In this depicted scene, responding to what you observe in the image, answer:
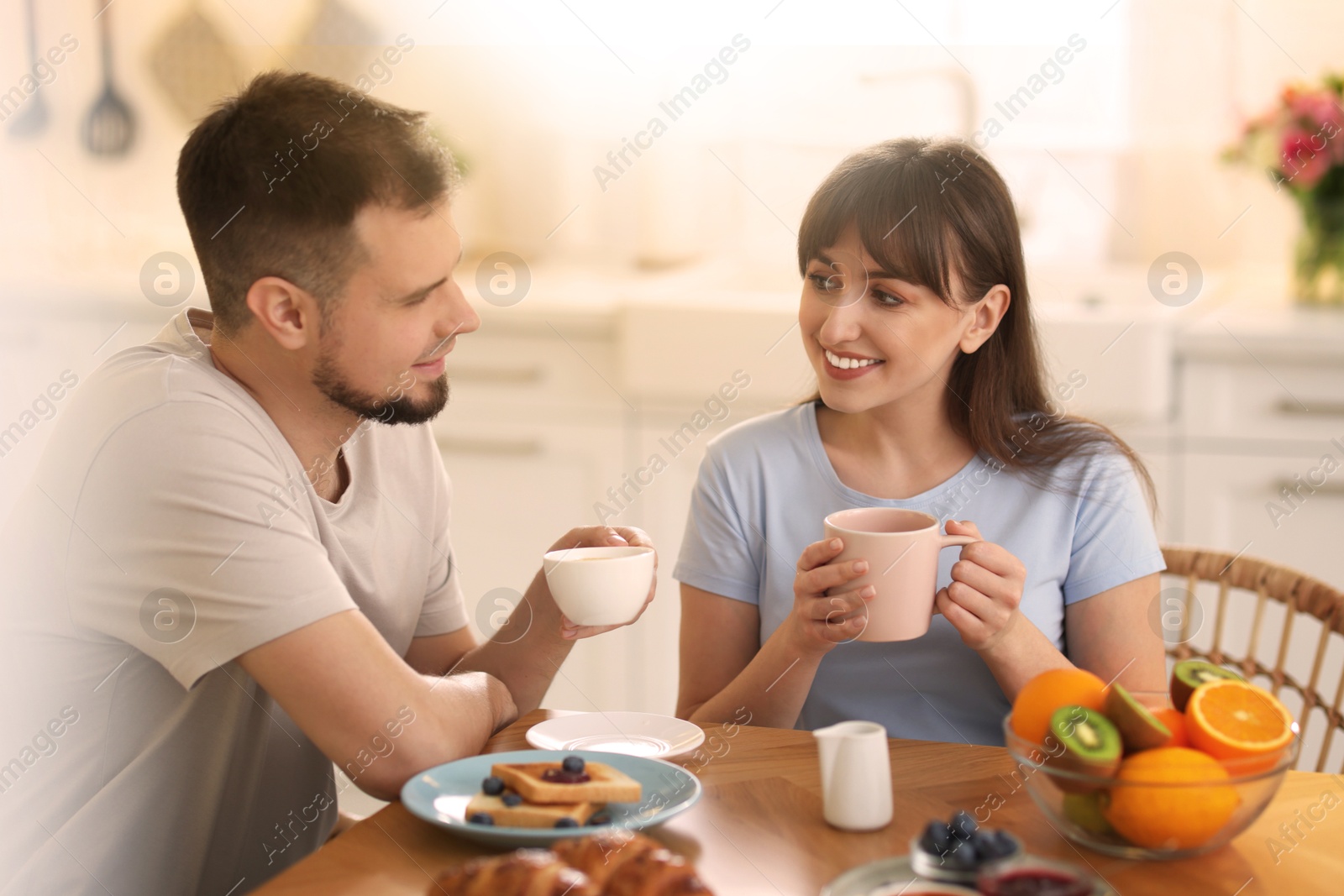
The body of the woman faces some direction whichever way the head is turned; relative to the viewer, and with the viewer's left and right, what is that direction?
facing the viewer

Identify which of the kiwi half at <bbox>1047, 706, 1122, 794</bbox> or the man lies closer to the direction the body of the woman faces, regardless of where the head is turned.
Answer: the kiwi half

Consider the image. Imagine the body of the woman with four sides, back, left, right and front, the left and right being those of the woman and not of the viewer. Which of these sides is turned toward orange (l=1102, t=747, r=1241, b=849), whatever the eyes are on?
front

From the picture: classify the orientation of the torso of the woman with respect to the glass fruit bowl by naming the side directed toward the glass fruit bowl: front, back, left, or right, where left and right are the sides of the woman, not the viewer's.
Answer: front

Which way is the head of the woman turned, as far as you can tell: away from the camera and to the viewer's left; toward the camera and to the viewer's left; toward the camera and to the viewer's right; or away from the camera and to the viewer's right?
toward the camera and to the viewer's left

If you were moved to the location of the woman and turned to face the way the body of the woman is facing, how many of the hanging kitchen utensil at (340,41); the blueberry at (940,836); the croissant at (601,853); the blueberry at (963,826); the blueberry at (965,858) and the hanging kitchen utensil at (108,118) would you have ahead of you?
4

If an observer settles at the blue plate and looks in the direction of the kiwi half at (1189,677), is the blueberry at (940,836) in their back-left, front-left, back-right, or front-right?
front-right

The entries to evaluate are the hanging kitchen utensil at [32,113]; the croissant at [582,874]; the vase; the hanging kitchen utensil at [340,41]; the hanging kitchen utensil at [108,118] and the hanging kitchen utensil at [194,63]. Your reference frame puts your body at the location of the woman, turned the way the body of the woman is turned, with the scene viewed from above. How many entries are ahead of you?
1

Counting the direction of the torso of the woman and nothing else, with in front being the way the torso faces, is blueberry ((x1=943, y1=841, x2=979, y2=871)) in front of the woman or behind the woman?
in front

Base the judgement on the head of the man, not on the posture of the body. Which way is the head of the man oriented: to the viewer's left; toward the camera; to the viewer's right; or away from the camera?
to the viewer's right

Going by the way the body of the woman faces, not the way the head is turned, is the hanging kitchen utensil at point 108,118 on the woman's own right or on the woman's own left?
on the woman's own right

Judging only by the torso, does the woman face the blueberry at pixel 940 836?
yes

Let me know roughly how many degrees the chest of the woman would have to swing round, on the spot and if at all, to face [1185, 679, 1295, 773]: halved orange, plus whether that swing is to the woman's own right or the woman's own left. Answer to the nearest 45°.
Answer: approximately 45° to the woman's own left

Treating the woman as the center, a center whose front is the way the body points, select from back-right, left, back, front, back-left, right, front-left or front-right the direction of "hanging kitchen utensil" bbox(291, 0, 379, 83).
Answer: back-right
